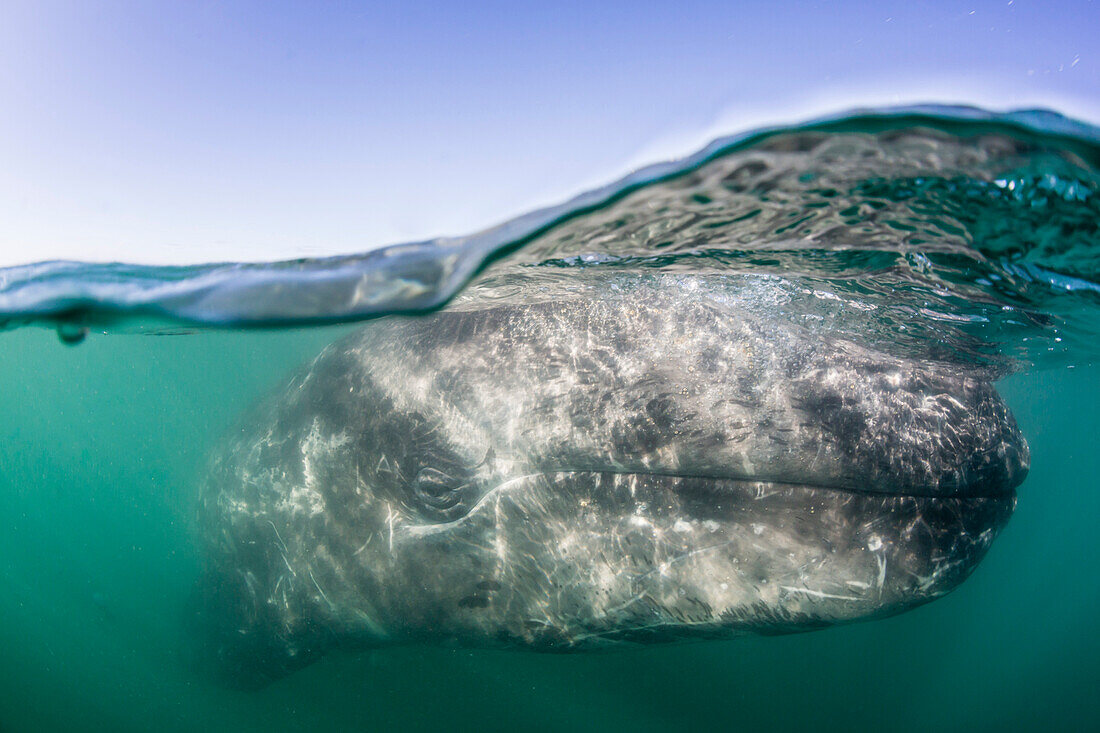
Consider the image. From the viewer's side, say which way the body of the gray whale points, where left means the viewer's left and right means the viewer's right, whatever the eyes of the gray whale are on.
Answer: facing to the right of the viewer
